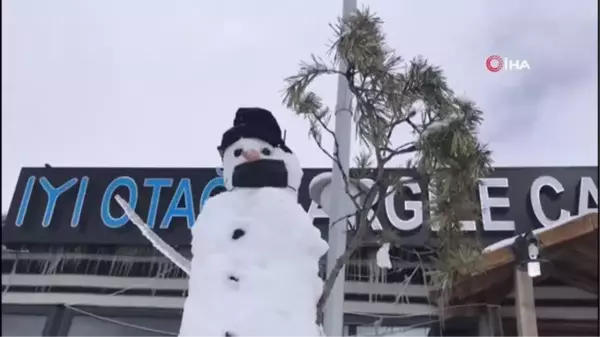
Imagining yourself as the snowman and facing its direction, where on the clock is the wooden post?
The wooden post is roughly at 8 o'clock from the snowman.

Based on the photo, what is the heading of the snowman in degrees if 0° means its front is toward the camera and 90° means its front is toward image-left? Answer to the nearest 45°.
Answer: approximately 0°
